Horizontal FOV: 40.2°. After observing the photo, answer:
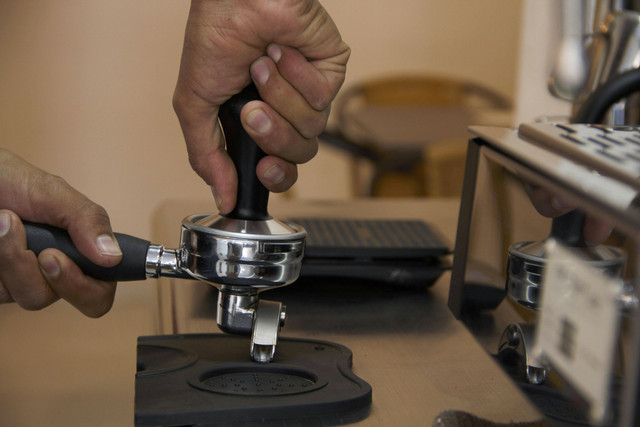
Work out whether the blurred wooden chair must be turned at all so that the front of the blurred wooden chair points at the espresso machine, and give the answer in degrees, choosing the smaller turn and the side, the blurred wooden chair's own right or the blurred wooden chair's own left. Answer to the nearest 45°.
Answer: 0° — it already faces it

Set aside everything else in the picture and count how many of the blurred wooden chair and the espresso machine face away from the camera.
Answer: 0

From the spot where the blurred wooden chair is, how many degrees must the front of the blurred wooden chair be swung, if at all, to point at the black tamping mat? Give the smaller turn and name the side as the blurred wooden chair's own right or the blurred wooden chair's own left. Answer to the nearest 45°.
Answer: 0° — it already faces it

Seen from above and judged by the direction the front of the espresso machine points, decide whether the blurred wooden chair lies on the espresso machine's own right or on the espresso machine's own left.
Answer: on the espresso machine's own right

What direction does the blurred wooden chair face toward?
toward the camera

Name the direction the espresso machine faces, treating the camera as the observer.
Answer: facing the viewer and to the left of the viewer
